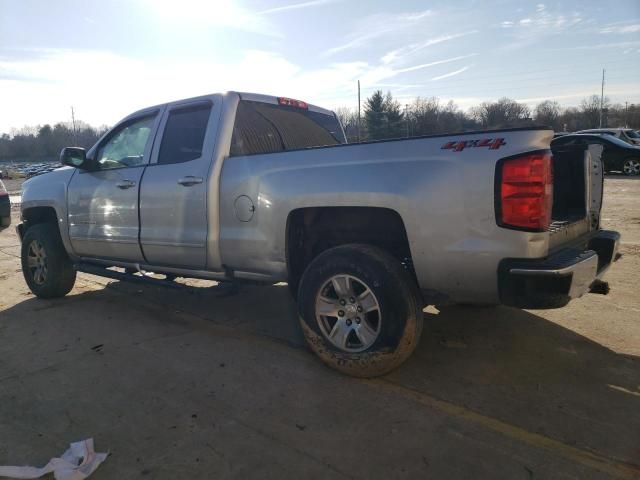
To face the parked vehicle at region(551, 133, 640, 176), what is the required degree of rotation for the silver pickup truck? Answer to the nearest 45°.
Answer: approximately 90° to its right

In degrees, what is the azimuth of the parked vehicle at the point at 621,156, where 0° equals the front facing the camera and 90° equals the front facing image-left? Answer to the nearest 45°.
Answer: approximately 270°

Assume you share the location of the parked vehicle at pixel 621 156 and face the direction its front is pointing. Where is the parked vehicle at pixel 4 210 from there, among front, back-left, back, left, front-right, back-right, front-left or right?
back-right

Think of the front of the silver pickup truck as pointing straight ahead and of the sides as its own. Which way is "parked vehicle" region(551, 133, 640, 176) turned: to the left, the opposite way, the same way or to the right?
the opposite way

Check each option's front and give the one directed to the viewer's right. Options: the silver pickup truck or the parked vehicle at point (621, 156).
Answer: the parked vehicle

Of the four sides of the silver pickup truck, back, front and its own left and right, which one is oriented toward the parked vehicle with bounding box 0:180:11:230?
front

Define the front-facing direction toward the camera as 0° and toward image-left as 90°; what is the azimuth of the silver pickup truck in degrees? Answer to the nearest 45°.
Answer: approximately 135°

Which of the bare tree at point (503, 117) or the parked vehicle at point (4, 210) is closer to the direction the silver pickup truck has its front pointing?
the parked vehicle

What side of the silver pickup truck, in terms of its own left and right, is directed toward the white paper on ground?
left

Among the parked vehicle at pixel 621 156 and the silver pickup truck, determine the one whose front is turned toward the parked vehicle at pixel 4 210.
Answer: the silver pickup truck

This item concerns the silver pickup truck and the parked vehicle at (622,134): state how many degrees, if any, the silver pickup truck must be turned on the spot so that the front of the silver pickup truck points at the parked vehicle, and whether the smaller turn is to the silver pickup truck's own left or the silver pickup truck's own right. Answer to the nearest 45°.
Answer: approximately 90° to the silver pickup truck's own right

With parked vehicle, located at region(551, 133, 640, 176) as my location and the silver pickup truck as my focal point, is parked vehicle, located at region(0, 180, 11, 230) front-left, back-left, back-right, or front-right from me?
front-right

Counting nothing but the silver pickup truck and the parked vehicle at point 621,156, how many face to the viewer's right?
1

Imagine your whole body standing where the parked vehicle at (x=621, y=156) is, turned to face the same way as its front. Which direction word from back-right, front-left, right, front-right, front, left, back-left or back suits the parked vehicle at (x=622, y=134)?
left

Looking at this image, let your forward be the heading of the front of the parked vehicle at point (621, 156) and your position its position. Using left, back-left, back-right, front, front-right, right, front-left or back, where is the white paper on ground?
right
